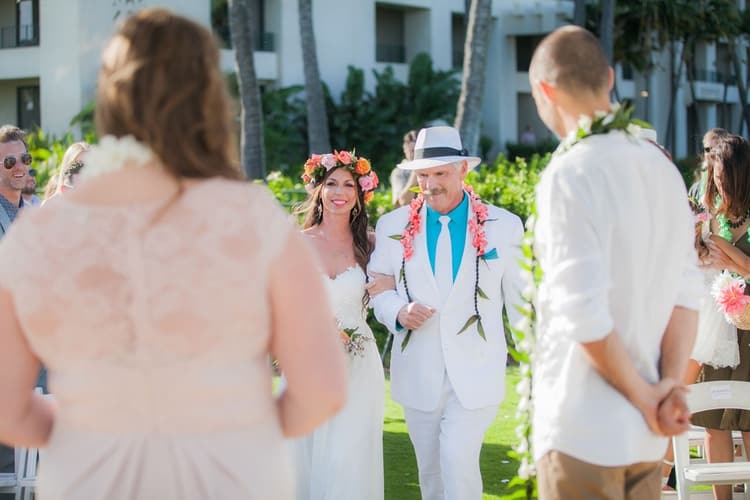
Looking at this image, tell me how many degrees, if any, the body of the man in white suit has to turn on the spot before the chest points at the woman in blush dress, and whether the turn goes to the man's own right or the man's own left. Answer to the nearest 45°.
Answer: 0° — they already face them

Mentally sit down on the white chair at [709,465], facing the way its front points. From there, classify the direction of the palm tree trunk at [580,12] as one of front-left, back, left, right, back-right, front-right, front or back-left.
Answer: back

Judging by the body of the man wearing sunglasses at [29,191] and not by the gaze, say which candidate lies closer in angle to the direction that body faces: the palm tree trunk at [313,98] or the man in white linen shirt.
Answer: the man in white linen shirt

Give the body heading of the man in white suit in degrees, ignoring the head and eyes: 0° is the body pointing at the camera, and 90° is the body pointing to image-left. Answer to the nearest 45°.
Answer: approximately 0°

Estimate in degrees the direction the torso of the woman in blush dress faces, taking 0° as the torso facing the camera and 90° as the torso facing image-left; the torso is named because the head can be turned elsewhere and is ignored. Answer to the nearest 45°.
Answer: approximately 180°

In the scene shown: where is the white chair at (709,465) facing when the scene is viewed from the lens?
facing the viewer

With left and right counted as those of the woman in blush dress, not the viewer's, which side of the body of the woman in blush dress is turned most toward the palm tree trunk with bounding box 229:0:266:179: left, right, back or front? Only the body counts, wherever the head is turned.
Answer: front

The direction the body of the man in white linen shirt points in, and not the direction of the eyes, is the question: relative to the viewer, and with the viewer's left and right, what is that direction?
facing away from the viewer and to the left of the viewer

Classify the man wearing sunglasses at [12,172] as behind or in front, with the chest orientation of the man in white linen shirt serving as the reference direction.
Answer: in front

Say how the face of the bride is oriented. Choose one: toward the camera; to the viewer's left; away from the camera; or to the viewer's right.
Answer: toward the camera

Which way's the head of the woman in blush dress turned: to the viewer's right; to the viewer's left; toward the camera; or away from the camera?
away from the camera

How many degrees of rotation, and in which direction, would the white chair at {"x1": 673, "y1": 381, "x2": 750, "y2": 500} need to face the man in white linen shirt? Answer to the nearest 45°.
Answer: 0° — it already faces them

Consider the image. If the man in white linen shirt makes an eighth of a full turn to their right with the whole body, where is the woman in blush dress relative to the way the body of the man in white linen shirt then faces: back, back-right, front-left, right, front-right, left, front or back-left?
back-left

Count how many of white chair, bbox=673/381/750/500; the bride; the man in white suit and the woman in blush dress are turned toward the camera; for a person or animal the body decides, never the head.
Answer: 3

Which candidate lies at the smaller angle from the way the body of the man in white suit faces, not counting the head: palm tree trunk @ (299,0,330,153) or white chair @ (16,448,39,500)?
the white chair

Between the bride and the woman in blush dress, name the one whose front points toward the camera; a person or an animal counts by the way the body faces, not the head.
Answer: the bride

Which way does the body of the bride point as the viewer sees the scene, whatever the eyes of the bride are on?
toward the camera

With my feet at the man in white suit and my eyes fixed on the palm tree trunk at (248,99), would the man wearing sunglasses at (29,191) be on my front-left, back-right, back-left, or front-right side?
front-left

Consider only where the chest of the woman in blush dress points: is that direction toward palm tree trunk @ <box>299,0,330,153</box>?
yes

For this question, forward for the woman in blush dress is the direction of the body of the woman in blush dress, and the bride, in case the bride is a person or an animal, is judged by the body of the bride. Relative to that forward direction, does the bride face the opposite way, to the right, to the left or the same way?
the opposite way
